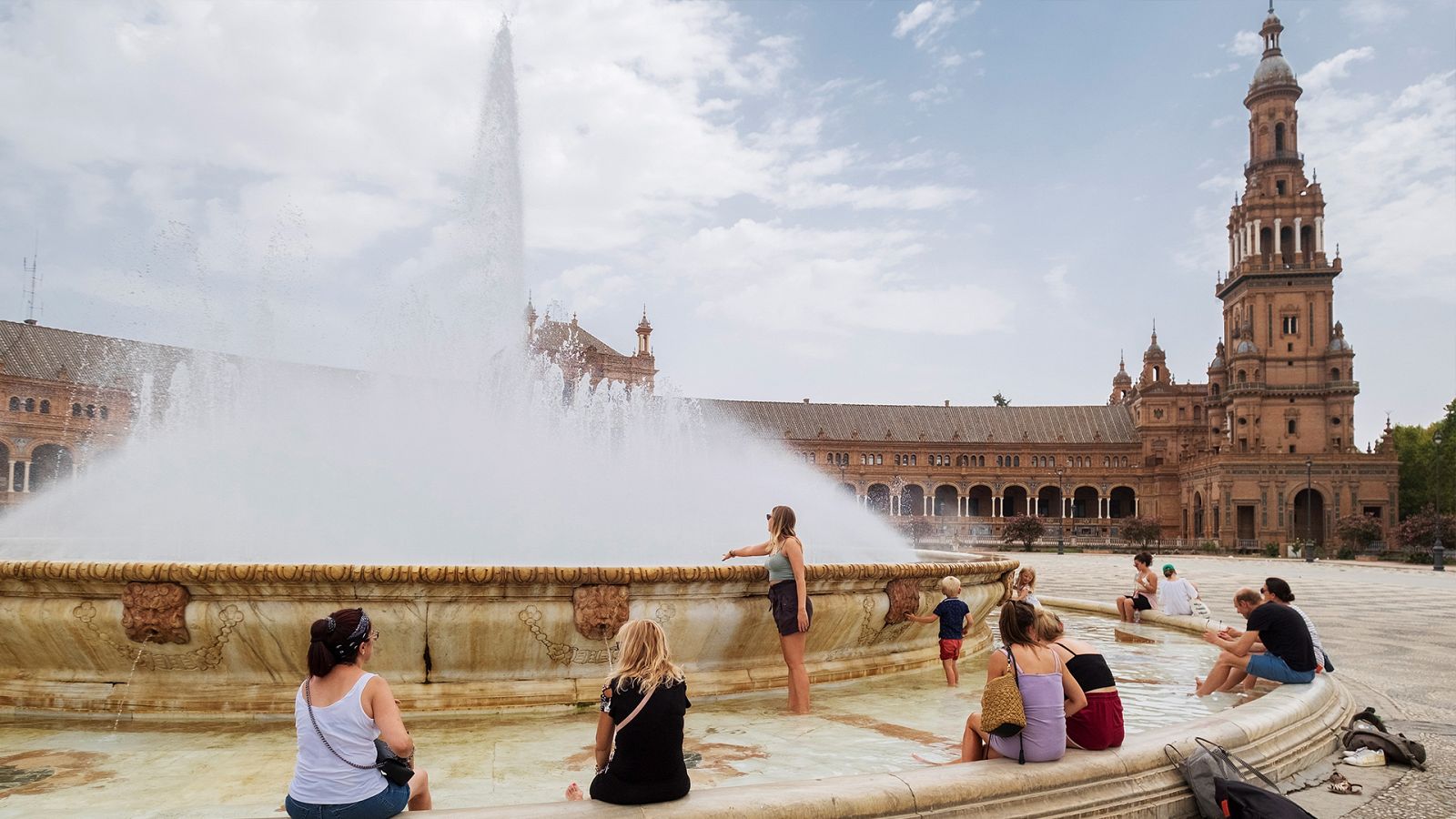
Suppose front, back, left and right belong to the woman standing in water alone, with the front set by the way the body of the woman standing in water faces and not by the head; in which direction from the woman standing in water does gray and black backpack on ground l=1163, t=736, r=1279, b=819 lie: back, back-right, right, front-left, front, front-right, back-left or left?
back-left

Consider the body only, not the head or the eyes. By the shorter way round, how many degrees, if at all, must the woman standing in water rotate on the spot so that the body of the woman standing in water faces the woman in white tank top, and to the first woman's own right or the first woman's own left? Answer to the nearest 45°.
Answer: approximately 45° to the first woman's own left

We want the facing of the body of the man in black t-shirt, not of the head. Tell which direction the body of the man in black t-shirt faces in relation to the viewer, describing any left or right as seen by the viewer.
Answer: facing to the left of the viewer

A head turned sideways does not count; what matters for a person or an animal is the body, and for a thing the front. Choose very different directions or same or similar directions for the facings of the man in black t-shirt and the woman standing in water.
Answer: same or similar directions

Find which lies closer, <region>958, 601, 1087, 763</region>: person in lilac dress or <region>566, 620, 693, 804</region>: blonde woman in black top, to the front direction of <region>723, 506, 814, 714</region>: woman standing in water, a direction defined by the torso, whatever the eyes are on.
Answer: the blonde woman in black top

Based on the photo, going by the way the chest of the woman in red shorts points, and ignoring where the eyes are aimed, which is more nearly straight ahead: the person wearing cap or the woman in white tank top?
the person wearing cap

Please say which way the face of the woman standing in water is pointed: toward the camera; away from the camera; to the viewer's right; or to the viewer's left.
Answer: to the viewer's left

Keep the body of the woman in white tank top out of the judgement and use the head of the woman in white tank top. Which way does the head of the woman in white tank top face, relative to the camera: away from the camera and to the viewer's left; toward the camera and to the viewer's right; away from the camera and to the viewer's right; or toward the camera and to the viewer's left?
away from the camera and to the viewer's right

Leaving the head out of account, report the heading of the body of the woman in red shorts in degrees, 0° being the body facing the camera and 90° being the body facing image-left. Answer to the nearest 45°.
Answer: approximately 135°
